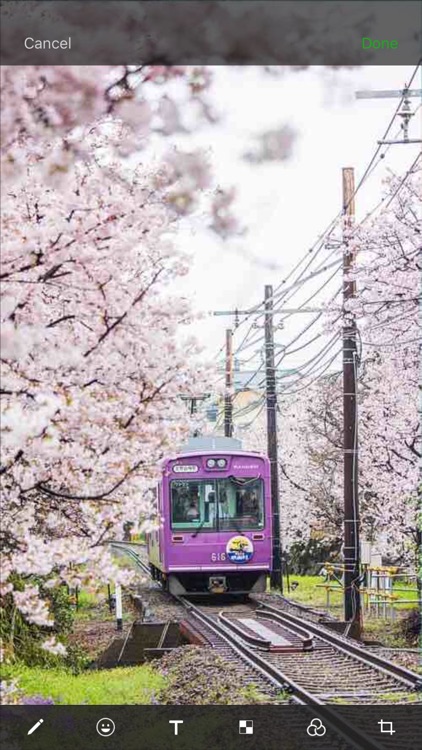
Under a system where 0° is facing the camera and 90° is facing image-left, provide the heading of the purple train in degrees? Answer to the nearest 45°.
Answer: approximately 0°

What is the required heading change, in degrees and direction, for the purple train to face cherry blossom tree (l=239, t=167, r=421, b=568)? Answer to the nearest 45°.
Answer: approximately 135° to its left

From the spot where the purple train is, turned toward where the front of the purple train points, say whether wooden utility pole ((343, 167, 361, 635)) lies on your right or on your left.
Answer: on your left
